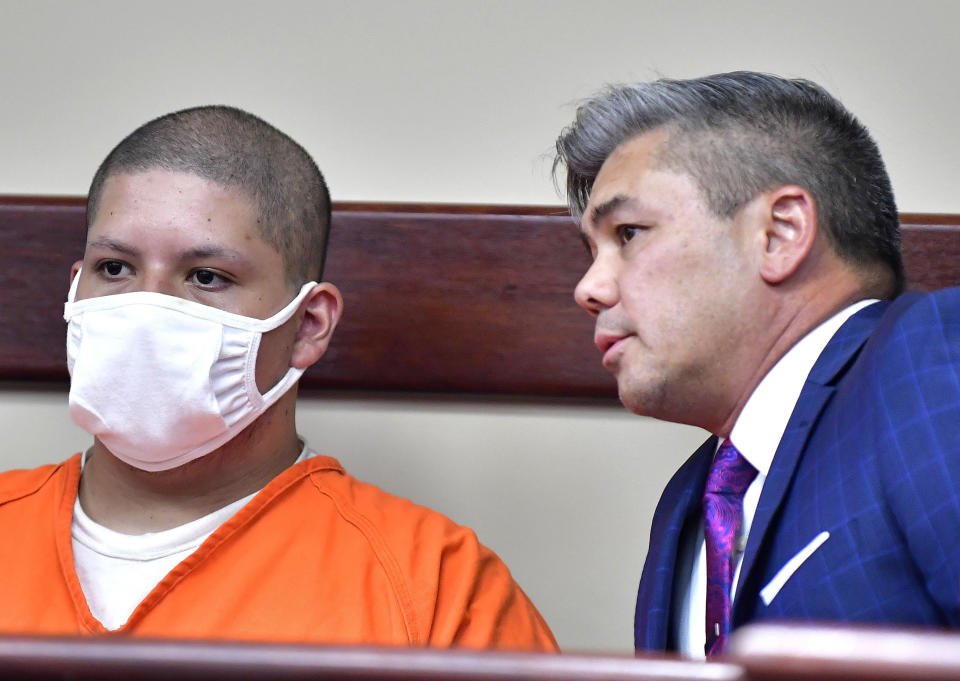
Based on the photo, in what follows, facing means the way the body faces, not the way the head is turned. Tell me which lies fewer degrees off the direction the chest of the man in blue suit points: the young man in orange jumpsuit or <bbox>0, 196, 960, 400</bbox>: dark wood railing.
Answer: the young man in orange jumpsuit

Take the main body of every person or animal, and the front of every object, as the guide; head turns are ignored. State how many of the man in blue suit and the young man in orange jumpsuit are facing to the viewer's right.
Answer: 0

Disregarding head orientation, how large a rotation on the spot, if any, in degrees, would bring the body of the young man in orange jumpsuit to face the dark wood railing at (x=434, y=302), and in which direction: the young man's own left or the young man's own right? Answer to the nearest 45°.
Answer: approximately 180°

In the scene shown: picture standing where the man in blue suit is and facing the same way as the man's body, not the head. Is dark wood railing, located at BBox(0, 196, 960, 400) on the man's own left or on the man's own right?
on the man's own right

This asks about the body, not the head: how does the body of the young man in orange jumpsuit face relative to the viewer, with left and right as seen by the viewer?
facing the viewer and to the left of the viewer

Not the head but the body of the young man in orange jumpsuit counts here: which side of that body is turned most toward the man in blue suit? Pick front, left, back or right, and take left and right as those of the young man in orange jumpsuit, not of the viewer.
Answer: left

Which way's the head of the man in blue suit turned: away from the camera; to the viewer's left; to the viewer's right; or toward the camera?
to the viewer's left
